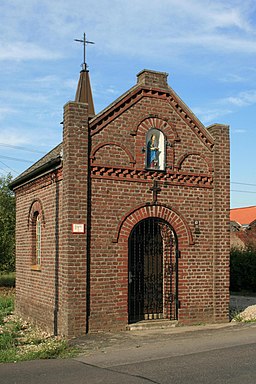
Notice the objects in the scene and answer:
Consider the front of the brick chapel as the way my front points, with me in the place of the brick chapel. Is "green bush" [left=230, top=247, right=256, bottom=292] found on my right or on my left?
on my left

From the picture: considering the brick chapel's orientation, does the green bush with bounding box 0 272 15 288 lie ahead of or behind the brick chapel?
behind

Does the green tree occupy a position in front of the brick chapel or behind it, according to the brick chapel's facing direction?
behind

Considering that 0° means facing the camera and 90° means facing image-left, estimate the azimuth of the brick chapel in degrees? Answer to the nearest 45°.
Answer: approximately 315°

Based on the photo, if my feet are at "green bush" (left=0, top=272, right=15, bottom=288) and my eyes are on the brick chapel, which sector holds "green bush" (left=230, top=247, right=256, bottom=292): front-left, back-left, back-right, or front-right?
front-left
